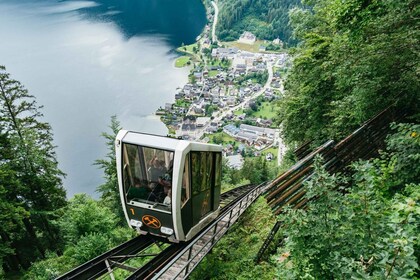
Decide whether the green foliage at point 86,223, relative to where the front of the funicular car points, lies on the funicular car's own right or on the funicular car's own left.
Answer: on the funicular car's own right

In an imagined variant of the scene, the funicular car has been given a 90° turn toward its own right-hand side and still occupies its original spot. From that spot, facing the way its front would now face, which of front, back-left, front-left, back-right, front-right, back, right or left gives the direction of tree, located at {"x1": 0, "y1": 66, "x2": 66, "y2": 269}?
front

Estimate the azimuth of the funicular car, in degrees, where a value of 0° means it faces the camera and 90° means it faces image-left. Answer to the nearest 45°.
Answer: approximately 45°

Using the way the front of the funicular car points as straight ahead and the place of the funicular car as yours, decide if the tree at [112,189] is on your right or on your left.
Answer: on your right
